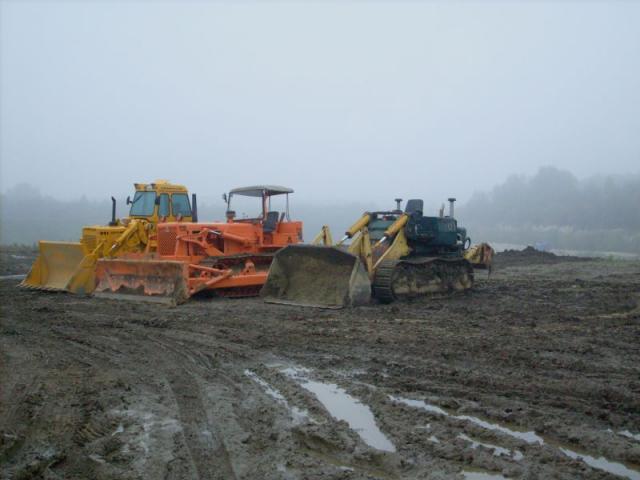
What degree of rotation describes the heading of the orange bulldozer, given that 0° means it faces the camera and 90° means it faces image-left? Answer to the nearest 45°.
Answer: approximately 45°
